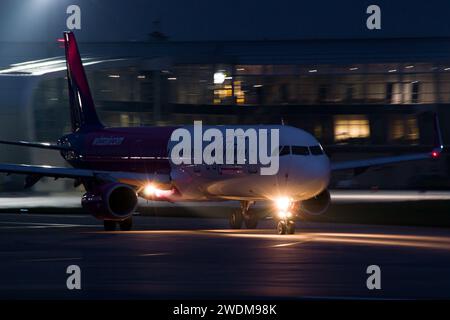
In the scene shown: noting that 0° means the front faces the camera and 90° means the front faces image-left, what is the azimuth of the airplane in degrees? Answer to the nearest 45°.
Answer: approximately 315°
